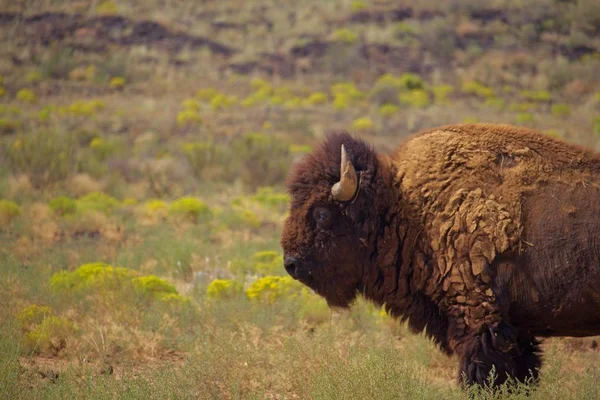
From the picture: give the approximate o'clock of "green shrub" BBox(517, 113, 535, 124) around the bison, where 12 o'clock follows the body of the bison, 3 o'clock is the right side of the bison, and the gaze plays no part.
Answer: The green shrub is roughly at 3 o'clock from the bison.

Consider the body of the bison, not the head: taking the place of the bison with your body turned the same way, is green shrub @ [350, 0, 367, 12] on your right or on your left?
on your right

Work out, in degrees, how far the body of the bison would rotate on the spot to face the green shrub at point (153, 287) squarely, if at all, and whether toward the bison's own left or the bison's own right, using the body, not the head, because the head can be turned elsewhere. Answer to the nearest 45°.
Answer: approximately 45° to the bison's own right

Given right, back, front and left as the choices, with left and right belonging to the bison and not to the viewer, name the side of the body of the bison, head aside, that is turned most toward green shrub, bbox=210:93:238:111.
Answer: right

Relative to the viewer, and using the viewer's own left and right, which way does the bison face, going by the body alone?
facing to the left of the viewer

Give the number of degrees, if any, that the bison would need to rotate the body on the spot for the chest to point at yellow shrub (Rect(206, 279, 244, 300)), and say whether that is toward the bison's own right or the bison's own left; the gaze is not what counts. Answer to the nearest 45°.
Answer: approximately 45° to the bison's own right

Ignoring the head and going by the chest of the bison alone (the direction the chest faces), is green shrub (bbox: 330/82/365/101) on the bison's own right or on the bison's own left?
on the bison's own right

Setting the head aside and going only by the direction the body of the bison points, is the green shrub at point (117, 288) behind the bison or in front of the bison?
in front

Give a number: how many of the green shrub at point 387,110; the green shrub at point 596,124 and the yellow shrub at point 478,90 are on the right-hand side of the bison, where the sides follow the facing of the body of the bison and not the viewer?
3

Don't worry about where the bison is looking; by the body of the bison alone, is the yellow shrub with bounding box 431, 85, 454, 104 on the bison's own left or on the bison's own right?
on the bison's own right

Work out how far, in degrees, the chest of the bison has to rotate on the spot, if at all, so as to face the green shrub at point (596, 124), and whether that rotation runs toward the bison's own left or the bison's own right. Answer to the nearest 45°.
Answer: approximately 90° to the bison's own right

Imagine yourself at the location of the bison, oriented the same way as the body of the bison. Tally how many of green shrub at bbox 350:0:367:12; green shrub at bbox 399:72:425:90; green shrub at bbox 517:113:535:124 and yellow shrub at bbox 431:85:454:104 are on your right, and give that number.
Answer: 4

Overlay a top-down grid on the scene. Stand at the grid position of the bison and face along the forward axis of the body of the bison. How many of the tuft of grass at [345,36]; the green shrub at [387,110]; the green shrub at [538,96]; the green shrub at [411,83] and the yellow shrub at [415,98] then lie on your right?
5

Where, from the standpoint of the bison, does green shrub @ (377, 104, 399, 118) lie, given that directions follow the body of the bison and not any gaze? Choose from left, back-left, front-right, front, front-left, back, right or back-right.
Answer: right

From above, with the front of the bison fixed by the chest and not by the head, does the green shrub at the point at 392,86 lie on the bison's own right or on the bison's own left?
on the bison's own right

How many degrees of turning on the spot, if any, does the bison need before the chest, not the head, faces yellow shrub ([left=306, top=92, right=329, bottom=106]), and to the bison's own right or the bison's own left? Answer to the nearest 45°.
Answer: approximately 90° to the bison's own right
